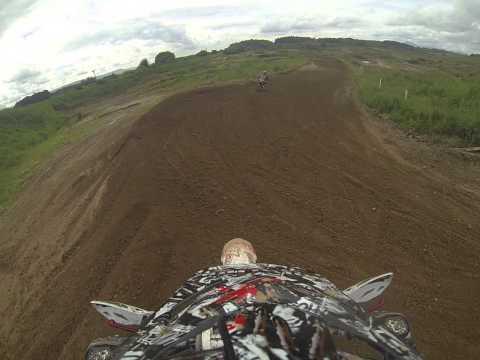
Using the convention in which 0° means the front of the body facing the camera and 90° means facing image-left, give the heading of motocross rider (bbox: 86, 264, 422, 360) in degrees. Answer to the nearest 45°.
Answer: approximately 180°
